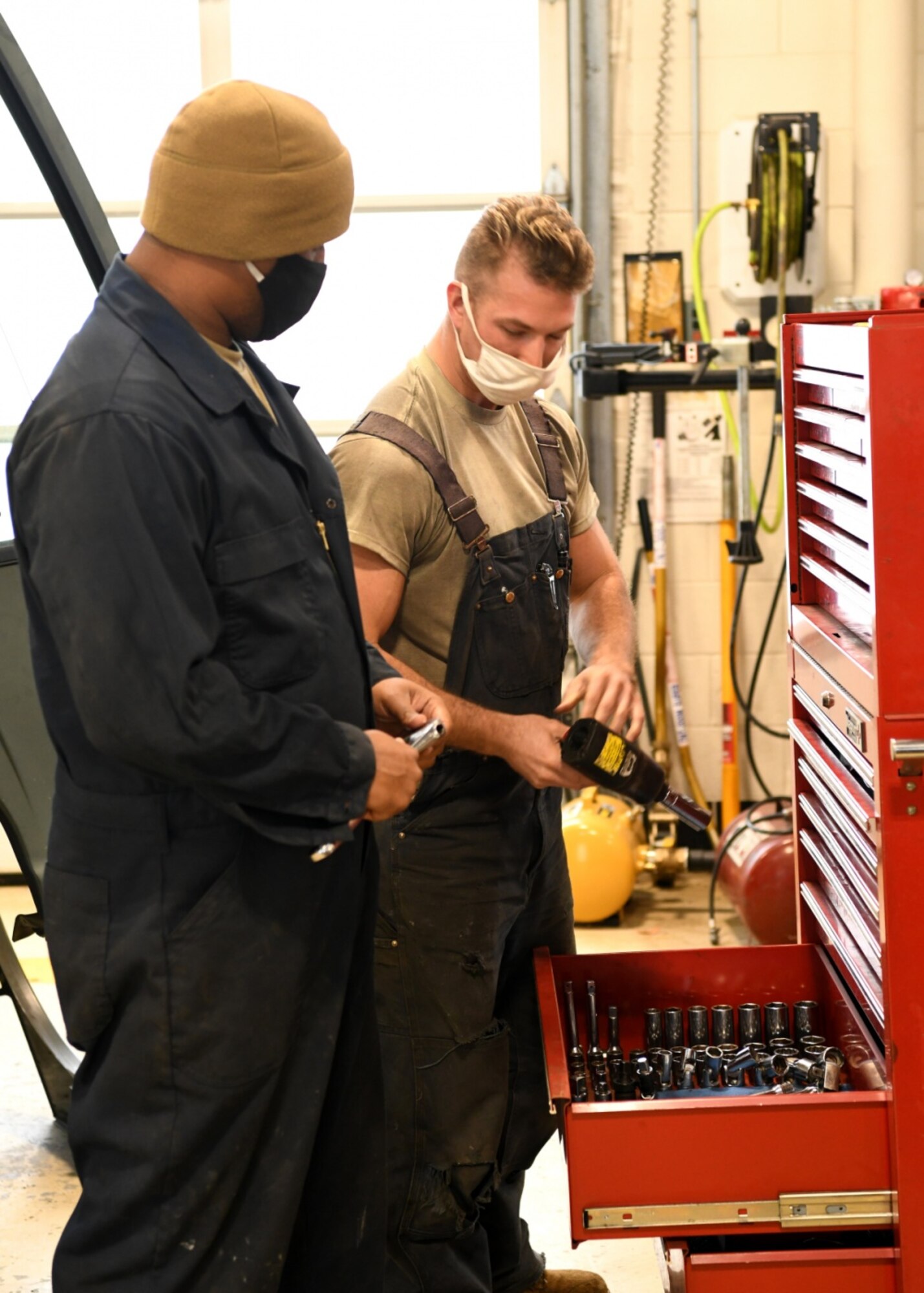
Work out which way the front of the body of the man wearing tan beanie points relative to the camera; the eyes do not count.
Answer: to the viewer's right

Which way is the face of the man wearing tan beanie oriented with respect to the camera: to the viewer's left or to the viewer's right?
to the viewer's right

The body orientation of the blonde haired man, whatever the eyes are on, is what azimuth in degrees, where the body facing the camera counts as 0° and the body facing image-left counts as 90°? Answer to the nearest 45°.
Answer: approximately 315°

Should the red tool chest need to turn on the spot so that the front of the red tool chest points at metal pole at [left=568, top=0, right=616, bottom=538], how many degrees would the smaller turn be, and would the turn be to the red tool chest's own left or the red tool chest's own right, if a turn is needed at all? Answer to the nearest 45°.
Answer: approximately 90° to the red tool chest's own right

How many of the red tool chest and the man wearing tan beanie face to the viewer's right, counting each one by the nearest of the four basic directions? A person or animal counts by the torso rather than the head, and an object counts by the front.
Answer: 1

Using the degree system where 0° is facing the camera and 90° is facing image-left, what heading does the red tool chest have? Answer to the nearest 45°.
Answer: approximately 90°

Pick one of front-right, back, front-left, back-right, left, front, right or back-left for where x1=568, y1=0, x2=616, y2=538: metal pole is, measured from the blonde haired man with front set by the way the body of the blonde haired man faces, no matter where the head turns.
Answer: back-left

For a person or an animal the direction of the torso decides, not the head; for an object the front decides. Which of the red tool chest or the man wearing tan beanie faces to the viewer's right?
the man wearing tan beanie

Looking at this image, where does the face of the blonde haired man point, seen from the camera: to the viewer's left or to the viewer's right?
to the viewer's right
